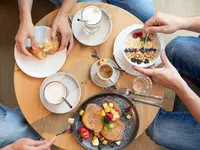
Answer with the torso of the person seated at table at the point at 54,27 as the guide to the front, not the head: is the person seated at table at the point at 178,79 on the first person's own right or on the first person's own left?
on the first person's own left

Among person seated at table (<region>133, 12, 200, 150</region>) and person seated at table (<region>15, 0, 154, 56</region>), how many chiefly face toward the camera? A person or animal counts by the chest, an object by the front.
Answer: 1

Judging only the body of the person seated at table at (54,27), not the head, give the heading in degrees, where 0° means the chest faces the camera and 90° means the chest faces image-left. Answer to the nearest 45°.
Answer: approximately 0°

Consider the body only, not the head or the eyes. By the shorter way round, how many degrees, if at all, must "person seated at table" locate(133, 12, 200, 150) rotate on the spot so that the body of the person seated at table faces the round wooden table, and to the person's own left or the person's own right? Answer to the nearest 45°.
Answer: approximately 45° to the person's own left

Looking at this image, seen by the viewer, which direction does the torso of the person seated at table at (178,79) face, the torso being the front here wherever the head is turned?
to the viewer's left

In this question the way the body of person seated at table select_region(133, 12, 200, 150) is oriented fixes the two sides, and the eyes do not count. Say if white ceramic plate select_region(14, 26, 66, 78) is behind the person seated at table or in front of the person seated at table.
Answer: in front

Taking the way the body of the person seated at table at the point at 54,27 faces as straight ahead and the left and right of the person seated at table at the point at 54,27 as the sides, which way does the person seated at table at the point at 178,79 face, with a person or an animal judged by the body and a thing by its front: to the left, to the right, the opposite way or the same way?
to the right
